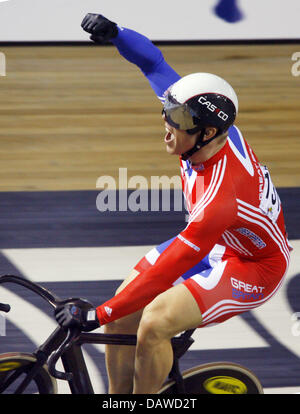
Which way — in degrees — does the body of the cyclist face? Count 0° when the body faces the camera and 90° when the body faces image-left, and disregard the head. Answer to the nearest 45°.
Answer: approximately 90°

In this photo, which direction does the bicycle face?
to the viewer's left
